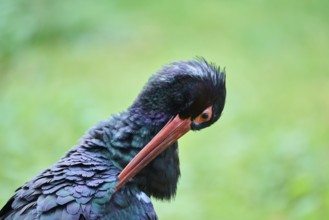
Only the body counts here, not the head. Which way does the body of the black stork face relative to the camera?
to the viewer's right
